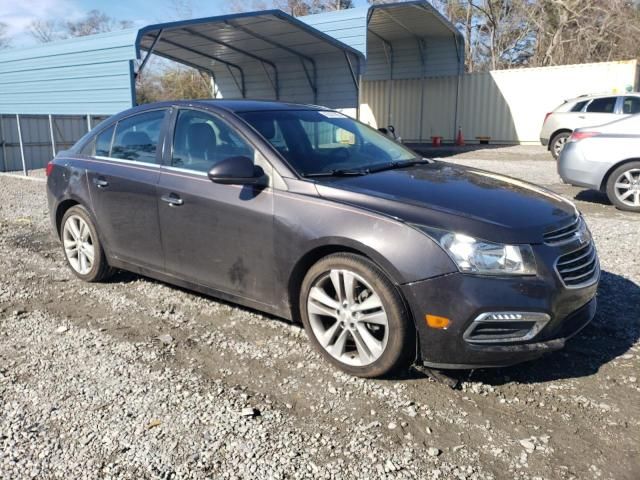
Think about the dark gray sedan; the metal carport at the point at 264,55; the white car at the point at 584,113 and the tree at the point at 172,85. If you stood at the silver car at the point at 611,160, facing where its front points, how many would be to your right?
1

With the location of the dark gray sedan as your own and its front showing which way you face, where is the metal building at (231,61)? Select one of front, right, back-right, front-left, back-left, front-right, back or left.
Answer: back-left

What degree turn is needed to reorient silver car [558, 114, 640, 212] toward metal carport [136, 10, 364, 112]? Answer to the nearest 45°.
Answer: approximately 135° to its left

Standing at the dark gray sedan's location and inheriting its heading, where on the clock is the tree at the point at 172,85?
The tree is roughly at 7 o'clock from the dark gray sedan.

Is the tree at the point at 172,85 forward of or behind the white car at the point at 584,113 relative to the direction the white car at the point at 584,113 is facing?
behind

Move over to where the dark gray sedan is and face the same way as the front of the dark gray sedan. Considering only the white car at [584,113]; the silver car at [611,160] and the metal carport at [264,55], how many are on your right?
0

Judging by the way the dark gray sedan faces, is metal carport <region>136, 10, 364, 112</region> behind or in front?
behind

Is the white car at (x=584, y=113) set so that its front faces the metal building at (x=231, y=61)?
no

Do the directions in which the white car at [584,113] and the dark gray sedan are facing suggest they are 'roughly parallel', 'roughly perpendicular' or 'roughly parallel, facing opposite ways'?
roughly parallel

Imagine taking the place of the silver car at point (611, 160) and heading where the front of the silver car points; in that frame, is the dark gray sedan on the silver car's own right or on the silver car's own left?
on the silver car's own right

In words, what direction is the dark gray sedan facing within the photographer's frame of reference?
facing the viewer and to the right of the viewer

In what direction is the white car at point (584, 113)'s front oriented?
to the viewer's right
